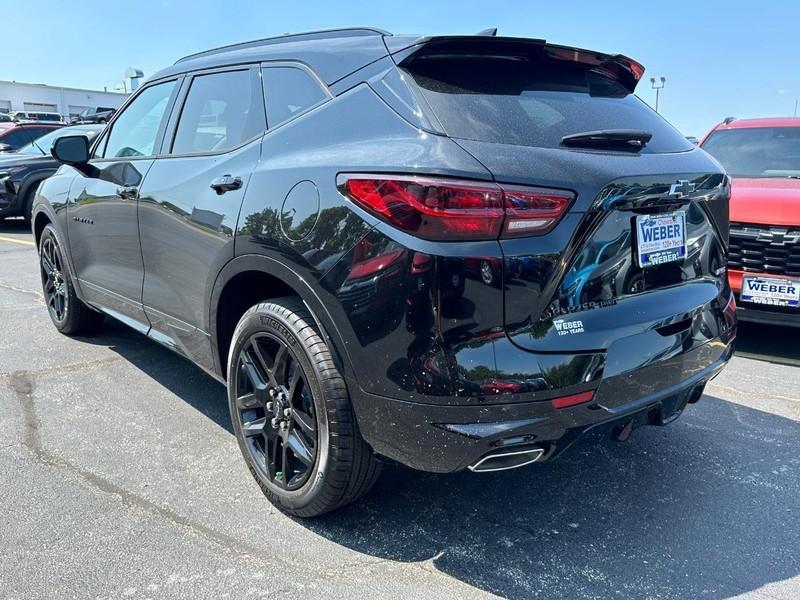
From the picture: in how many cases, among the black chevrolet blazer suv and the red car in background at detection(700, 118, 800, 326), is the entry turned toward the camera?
1

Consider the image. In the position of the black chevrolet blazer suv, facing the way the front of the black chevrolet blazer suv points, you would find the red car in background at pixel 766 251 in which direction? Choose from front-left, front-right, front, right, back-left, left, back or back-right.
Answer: right

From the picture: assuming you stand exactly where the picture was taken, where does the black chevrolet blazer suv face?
facing away from the viewer and to the left of the viewer

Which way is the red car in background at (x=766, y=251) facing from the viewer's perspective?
toward the camera

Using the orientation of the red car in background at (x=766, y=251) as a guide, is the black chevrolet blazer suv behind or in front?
in front
